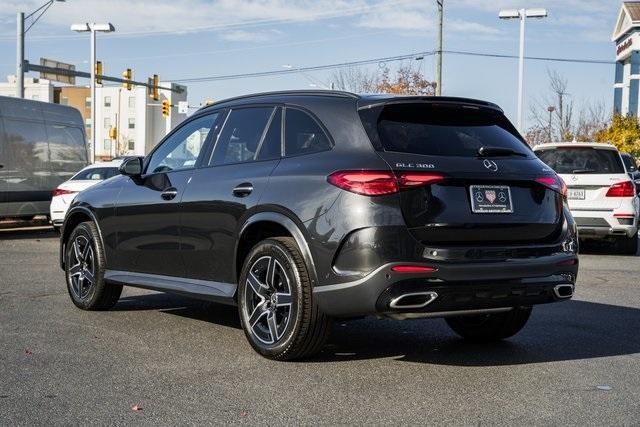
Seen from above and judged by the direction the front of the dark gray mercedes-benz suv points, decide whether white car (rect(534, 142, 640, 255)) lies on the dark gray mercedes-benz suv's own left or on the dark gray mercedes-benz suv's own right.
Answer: on the dark gray mercedes-benz suv's own right

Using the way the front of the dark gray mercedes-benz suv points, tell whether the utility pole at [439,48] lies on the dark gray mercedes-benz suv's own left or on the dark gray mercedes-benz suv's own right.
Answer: on the dark gray mercedes-benz suv's own right

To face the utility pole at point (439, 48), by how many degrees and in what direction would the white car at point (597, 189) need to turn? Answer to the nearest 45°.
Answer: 0° — it already faces it

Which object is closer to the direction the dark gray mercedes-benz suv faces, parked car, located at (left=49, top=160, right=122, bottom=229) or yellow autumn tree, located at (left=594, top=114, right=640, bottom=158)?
the parked car

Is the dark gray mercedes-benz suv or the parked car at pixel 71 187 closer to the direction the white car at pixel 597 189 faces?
the parked car

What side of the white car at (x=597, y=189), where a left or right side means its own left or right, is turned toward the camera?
back

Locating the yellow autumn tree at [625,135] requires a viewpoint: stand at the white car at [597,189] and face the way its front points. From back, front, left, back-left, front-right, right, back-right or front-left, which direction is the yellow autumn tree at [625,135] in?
front

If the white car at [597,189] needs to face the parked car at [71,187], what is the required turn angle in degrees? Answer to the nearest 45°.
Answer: approximately 90° to its left

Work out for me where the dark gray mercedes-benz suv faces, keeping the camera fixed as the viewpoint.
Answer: facing away from the viewer and to the left of the viewer

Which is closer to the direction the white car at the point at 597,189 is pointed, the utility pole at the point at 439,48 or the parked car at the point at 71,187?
the utility pole

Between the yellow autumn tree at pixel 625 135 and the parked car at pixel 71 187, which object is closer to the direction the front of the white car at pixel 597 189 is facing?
the yellow autumn tree

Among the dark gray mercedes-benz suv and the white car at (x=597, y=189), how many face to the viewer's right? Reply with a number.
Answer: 0

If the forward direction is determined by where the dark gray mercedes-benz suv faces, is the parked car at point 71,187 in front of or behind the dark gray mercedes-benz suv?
in front
